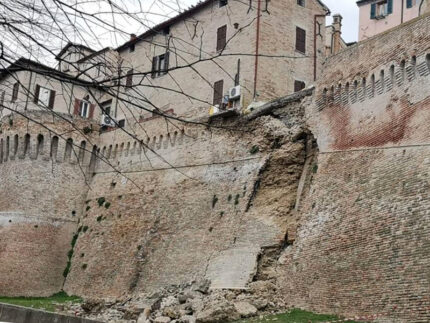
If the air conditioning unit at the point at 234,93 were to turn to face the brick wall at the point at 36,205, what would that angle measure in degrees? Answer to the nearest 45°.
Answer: approximately 45° to its right

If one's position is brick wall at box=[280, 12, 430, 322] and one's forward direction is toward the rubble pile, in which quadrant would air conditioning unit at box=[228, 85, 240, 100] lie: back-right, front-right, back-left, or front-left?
front-right

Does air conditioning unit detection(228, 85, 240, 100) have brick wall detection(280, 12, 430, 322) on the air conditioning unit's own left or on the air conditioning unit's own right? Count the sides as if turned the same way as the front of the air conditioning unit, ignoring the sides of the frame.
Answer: on the air conditioning unit's own left

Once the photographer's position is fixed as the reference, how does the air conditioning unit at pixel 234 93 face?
facing the viewer and to the left of the viewer
